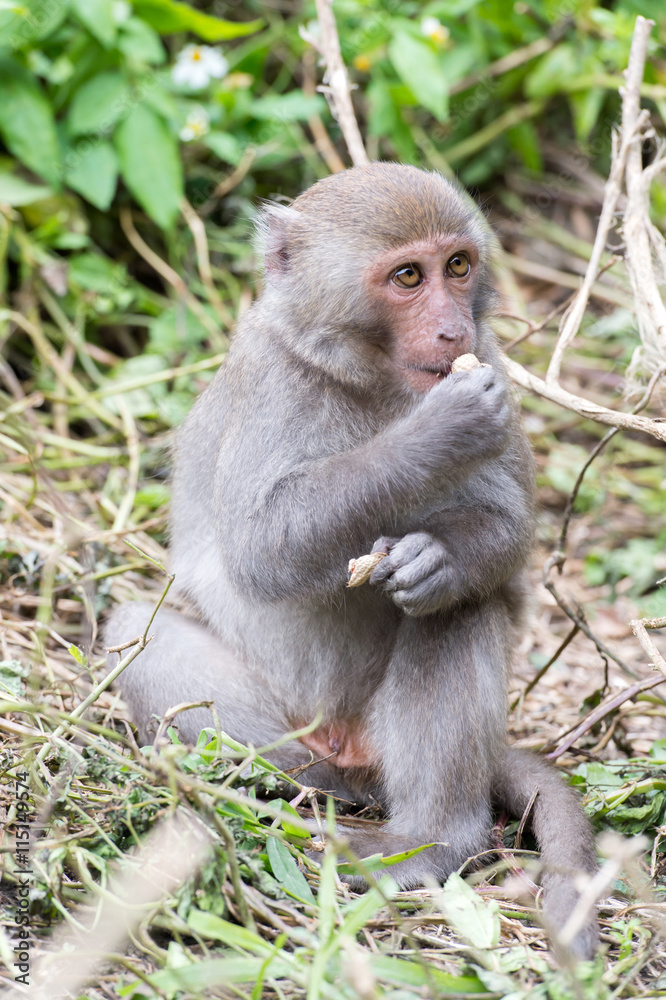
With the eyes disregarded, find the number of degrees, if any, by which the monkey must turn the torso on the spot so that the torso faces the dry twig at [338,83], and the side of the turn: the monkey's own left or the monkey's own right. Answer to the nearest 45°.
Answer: approximately 135° to the monkey's own left

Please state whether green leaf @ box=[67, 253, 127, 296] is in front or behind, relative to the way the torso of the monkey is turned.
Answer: behind

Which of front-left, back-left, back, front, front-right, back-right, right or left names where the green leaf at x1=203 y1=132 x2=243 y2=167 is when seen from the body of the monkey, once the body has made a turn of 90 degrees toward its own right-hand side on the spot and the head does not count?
back-right

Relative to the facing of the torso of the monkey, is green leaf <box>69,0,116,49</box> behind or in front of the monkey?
behind

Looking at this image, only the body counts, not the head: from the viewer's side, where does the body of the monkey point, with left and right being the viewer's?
facing the viewer and to the right of the viewer

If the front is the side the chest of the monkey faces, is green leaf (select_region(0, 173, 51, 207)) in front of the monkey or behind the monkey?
behind
